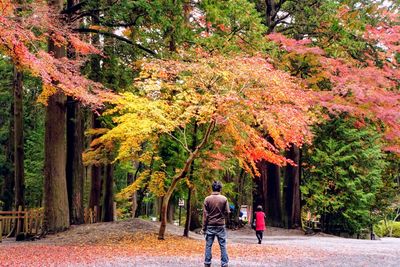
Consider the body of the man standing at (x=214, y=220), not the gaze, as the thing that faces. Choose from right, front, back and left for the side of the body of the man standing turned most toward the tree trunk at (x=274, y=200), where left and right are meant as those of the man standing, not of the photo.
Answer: front

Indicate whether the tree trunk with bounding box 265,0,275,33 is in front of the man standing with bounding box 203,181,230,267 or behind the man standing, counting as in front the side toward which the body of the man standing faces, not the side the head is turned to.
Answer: in front

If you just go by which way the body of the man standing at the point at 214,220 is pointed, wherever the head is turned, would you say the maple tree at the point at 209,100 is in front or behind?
in front

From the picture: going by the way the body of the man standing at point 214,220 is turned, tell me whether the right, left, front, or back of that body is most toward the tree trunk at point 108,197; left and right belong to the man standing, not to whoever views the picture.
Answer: front

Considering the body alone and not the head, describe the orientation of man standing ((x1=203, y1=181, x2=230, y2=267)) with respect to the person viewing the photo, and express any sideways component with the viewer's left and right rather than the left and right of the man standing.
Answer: facing away from the viewer

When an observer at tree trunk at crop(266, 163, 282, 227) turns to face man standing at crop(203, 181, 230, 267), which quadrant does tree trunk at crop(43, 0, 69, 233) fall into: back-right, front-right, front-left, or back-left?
front-right

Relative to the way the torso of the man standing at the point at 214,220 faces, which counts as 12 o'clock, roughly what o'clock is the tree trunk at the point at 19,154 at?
The tree trunk is roughly at 11 o'clock from the man standing.

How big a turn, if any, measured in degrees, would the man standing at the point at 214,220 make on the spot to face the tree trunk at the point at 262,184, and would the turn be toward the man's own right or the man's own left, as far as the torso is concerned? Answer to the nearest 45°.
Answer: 0° — they already face it
